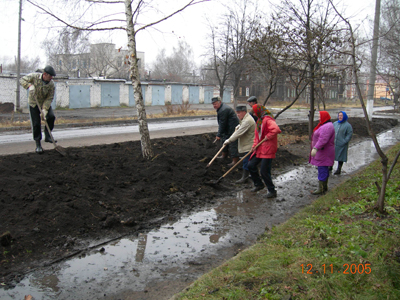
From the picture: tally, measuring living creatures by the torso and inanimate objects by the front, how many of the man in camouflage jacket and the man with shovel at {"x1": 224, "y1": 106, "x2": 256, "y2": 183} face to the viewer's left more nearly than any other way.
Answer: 1

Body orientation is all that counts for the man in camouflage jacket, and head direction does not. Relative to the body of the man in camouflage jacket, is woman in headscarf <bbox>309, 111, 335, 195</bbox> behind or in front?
in front

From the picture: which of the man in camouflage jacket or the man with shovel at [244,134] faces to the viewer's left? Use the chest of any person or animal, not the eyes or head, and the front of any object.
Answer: the man with shovel

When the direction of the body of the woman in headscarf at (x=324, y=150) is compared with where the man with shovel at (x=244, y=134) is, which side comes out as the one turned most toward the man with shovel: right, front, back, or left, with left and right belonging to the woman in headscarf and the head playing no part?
front

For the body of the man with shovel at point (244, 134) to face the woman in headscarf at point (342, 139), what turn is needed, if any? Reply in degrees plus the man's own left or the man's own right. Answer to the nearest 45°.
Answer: approximately 135° to the man's own right

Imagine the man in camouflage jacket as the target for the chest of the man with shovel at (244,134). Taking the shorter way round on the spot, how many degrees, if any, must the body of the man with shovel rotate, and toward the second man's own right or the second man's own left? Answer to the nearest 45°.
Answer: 0° — they already face them

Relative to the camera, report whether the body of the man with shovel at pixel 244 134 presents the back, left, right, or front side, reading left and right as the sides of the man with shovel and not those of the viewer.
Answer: left

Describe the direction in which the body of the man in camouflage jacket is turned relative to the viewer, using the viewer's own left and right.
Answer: facing the viewer and to the right of the viewer

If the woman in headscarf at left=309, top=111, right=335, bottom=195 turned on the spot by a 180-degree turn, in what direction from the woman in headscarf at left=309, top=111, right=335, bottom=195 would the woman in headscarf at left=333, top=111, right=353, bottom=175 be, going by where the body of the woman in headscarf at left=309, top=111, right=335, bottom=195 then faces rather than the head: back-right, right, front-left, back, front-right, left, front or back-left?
left

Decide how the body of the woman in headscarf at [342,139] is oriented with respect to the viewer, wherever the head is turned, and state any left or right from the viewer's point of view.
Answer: facing the viewer and to the left of the viewer

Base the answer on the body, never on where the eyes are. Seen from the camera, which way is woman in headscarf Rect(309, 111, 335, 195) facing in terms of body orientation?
to the viewer's left

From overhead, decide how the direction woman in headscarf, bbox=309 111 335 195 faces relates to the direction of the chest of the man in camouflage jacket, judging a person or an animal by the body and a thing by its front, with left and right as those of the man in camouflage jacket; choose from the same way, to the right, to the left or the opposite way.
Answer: the opposite way

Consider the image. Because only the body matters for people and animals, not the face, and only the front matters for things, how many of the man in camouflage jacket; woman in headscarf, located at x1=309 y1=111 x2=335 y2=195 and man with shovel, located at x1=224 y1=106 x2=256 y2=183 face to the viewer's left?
2
